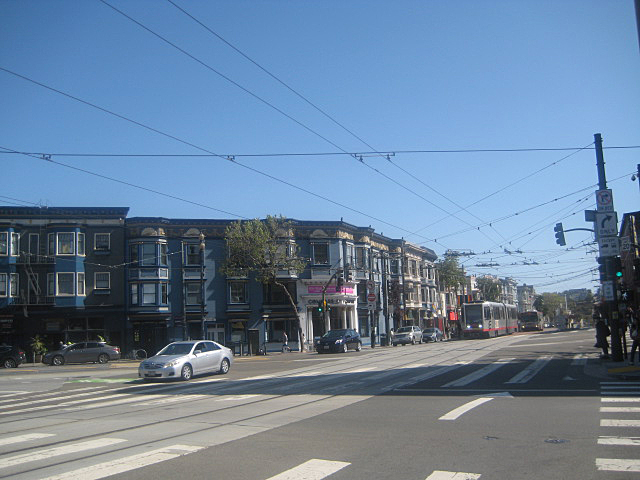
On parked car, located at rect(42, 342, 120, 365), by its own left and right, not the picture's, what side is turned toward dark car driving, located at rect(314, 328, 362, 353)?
back

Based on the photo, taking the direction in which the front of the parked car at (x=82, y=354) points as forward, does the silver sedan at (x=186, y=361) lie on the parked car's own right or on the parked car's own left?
on the parked car's own left

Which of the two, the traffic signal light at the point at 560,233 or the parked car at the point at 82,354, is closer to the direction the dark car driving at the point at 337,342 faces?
the parked car

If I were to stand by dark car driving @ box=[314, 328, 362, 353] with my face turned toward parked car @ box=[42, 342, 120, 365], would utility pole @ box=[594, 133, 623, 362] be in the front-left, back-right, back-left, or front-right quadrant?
back-left

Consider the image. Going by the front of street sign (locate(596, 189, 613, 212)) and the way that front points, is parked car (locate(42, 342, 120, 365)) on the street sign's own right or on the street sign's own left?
on the street sign's own right

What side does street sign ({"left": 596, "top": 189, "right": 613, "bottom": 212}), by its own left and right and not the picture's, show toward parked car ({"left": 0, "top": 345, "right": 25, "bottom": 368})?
right

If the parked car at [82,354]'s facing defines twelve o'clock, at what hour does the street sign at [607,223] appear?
The street sign is roughly at 8 o'clock from the parked car.

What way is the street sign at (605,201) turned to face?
toward the camera

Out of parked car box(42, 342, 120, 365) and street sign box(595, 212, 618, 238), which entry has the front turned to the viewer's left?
the parked car

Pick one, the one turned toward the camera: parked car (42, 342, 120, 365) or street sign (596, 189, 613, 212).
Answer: the street sign

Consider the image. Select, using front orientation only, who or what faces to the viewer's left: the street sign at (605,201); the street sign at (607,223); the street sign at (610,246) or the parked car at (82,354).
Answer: the parked car

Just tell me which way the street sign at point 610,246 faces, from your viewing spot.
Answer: facing the viewer

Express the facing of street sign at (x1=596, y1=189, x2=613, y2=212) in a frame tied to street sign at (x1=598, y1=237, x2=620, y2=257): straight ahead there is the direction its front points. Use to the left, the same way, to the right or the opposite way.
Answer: the same way

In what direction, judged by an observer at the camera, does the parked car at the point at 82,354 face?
facing to the left of the viewer

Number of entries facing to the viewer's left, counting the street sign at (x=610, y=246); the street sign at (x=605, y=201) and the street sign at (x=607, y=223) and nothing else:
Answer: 0

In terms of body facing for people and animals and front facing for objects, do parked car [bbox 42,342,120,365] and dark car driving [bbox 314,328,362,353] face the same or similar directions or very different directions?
same or similar directions
